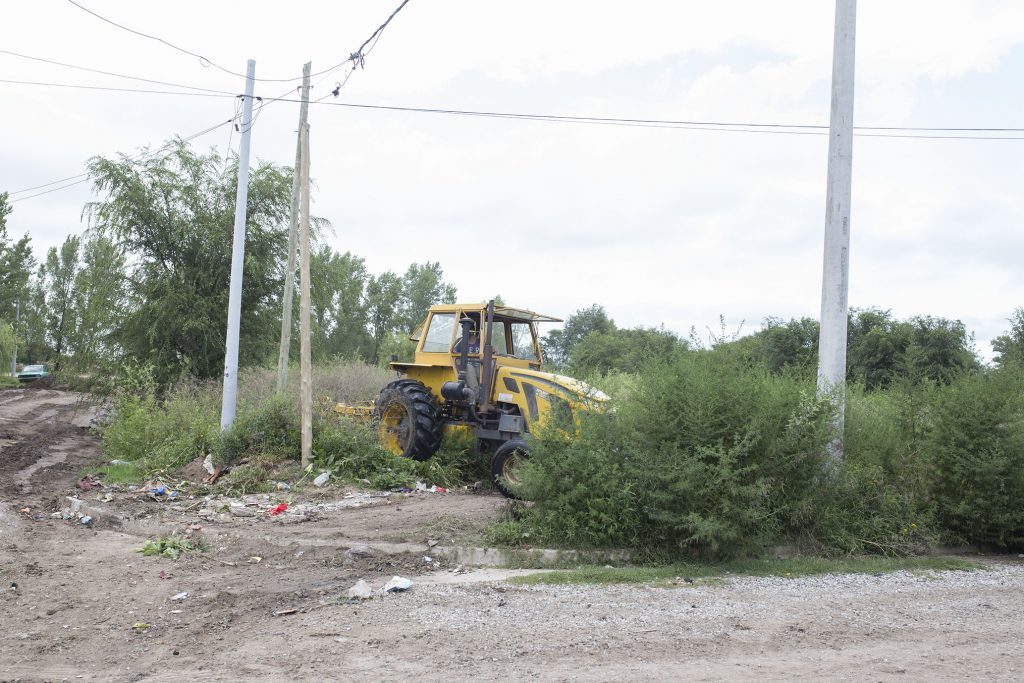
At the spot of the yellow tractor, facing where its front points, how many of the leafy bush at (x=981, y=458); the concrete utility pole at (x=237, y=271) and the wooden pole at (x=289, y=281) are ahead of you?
1

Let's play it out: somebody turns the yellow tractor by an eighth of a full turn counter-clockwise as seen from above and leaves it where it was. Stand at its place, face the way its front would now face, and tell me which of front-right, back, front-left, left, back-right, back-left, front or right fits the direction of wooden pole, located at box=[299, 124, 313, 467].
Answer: back

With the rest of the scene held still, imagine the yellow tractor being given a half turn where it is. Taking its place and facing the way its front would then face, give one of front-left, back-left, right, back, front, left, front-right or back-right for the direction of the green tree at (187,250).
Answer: front

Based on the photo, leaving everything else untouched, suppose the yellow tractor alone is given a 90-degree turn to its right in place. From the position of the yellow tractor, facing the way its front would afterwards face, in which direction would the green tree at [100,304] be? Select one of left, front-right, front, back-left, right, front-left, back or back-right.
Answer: right

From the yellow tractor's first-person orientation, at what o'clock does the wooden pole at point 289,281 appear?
The wooden pole is roughly at 6 o'clock from the yellow tractor.

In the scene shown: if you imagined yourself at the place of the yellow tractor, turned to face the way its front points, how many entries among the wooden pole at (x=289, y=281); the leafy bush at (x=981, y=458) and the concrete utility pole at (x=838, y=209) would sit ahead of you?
2

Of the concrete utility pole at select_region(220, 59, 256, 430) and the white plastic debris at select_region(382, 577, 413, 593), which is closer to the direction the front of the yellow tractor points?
the white plastic debris

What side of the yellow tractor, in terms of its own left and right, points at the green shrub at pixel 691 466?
front

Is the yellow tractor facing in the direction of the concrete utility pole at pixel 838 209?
yes

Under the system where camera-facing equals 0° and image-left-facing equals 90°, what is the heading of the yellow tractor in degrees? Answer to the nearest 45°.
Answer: approximately 315°

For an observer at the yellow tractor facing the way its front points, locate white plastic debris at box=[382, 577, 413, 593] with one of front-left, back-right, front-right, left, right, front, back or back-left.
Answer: front-right

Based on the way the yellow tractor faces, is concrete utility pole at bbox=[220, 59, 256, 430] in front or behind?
behind
